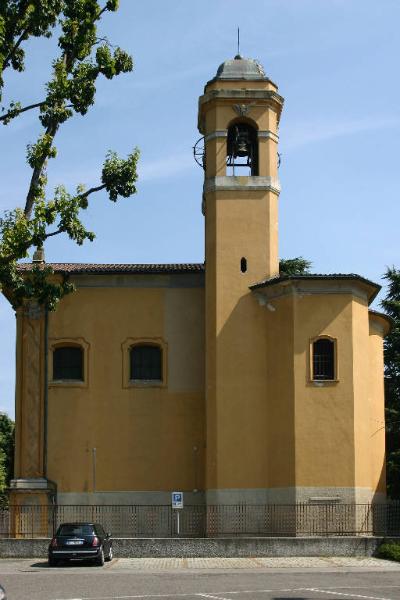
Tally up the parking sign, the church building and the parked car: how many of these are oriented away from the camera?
1

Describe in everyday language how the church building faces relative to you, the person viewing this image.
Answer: facing to the left of the viewer

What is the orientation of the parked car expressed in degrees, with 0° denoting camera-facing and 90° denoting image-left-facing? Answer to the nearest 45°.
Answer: approximately 180°

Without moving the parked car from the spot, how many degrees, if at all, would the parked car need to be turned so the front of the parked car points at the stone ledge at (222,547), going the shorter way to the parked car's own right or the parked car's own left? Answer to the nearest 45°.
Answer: approximately 45° to the parked car's own right

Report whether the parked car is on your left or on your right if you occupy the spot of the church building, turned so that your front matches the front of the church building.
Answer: on your left

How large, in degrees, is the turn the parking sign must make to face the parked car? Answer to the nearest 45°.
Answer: approximately 45° to its right

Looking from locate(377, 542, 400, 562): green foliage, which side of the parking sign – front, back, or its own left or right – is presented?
left

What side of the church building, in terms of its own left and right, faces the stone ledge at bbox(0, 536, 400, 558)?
left

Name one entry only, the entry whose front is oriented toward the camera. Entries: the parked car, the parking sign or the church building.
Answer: the parking sign

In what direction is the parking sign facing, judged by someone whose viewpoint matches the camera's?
facing the viewer

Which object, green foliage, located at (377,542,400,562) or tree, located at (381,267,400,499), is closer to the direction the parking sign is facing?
the green foliage

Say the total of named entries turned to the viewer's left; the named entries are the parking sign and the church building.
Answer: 1

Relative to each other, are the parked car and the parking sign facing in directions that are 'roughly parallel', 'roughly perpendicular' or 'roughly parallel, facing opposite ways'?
roughly parallel, facing opposite ways

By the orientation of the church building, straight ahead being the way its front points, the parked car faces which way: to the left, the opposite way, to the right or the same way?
to the right

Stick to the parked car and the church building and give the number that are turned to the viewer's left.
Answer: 1
